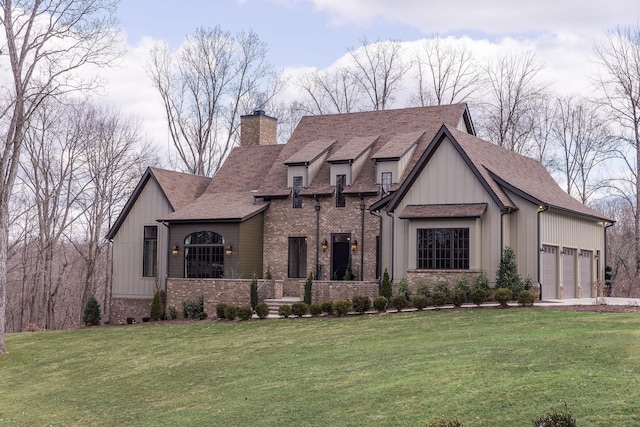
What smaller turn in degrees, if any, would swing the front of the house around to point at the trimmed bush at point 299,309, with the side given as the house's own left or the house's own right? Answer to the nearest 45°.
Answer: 0° — it already faces it

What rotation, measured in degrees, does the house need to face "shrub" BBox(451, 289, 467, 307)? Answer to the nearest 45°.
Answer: approximately 45° to its left

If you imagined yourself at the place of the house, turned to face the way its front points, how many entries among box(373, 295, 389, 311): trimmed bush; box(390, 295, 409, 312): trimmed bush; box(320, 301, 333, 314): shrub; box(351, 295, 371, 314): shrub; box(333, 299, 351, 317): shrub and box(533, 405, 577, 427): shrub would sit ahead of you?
6

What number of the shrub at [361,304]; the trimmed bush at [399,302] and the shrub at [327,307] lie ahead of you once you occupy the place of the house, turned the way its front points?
3

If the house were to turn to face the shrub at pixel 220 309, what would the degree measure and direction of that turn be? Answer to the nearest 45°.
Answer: approximately 45° to its right

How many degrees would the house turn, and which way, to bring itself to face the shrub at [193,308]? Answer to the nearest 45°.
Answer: approximately 90° to its right

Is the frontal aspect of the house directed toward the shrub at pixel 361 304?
yes

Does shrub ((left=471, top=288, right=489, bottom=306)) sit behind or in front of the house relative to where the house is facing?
in front

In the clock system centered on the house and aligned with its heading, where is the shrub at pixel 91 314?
The shrub is roughly at 3 o'clock from the house.

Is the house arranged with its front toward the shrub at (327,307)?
yes

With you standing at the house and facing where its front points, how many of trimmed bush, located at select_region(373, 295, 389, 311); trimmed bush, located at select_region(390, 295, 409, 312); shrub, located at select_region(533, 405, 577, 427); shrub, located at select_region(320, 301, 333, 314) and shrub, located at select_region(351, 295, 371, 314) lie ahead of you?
5

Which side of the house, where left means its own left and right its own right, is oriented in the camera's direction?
front

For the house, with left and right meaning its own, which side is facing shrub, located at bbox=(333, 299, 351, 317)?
front

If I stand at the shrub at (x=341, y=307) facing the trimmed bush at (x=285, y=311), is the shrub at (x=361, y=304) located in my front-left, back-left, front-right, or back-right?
back-right

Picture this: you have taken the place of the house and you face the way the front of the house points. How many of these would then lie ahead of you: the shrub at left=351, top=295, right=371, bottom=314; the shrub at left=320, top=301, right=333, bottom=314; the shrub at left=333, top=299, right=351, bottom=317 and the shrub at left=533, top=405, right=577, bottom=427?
4

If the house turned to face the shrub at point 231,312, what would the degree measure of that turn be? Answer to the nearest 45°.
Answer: approximately 45° to its right

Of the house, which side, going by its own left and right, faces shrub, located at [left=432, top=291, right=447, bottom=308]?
front

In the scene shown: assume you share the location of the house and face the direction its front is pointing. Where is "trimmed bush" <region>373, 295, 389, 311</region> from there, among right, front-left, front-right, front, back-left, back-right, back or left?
front
